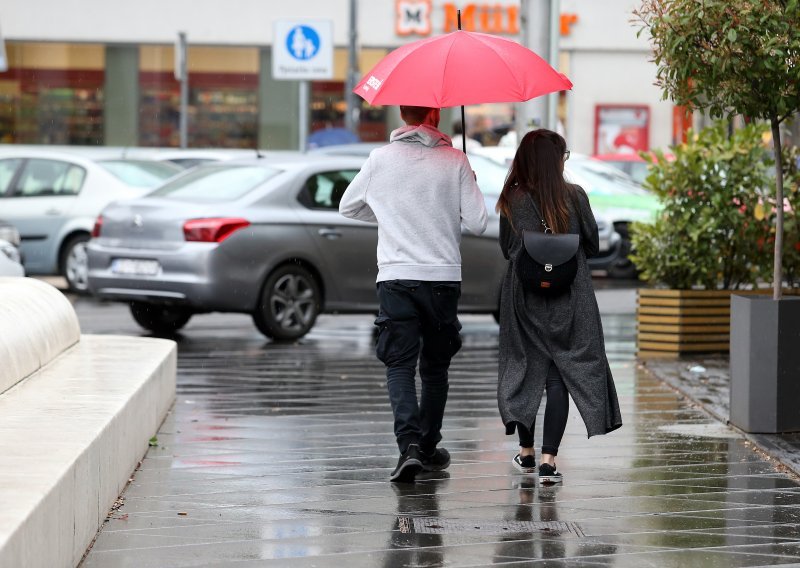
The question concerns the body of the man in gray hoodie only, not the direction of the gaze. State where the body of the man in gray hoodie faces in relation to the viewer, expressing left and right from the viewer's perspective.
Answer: facing away from the viewer

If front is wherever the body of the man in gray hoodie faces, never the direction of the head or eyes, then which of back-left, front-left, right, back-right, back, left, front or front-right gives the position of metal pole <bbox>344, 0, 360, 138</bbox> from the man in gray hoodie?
front

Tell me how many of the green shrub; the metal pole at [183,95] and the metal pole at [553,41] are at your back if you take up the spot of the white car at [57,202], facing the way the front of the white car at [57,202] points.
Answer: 1

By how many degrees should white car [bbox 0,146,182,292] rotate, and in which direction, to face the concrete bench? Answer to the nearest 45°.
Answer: approximately 135° to its left

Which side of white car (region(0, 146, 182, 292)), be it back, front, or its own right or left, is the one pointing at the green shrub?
back

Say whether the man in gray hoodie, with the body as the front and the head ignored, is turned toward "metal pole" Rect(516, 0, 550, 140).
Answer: yes

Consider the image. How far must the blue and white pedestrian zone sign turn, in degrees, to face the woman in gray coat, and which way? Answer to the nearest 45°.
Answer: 0° — it already faces them

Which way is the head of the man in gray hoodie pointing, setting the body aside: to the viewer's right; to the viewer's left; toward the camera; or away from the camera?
away from the camera

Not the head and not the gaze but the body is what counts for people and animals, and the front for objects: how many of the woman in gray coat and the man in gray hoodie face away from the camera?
2

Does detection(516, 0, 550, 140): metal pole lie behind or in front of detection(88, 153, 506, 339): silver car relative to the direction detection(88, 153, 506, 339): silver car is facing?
in front

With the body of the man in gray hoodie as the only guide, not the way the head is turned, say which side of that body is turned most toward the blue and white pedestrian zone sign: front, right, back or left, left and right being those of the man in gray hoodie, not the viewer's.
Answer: front

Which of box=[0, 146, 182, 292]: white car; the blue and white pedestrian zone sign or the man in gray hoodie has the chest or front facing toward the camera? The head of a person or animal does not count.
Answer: the blue and white pedestrian zone sign

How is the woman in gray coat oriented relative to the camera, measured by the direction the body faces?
away from the camera

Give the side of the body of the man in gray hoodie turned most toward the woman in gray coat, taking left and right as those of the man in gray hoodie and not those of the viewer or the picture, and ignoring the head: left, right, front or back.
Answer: right

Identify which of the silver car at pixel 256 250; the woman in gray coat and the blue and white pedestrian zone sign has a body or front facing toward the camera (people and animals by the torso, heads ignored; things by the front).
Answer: the blue and white pedestrian zone sign

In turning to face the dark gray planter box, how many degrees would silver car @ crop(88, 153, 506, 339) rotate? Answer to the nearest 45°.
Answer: approximately 90° to its right
